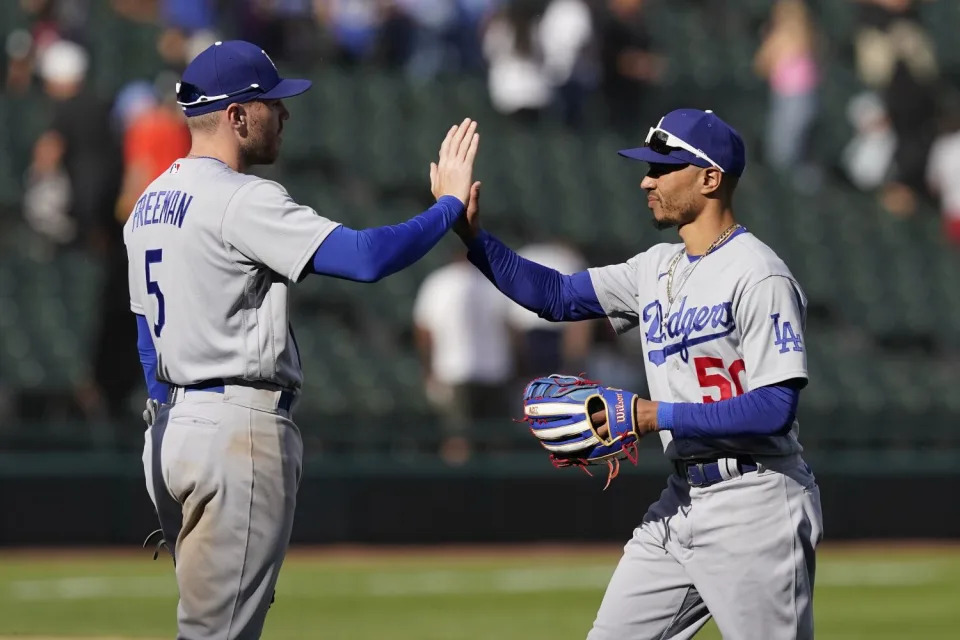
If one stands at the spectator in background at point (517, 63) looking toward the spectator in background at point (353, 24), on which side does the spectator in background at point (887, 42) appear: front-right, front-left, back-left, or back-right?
back-right

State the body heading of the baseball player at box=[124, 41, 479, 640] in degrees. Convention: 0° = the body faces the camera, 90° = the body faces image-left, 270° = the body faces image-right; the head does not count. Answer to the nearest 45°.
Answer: approximately 225°

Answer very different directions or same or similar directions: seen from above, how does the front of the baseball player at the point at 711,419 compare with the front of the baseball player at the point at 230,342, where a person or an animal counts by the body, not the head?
very different directions

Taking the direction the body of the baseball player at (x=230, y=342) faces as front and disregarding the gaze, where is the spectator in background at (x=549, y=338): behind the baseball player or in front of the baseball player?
in front

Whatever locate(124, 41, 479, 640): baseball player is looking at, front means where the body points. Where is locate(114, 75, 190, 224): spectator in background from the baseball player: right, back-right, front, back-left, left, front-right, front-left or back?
front-left

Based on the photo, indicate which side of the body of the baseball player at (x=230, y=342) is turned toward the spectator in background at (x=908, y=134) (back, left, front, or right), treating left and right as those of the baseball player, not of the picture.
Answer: front

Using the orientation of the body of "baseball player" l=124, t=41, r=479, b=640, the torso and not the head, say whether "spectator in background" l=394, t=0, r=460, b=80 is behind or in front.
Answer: in front

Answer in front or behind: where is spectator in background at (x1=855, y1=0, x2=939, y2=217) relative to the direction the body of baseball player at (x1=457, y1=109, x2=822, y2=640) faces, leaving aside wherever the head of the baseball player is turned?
behind

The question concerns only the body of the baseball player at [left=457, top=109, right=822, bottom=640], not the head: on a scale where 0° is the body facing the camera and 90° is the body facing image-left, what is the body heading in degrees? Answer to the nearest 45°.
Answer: approximately 45°

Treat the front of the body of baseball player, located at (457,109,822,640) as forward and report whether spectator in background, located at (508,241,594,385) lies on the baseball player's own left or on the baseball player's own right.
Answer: on the baseball player's own right

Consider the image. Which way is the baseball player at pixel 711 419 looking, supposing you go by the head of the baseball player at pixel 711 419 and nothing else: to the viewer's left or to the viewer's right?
to the viewer's left

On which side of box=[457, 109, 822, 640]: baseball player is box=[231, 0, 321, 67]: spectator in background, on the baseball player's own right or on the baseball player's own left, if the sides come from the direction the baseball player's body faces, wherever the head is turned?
on the baseball player's own right

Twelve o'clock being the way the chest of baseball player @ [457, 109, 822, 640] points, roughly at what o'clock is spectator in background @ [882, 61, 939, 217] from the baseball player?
The spectator in background is roughly at 5 o'clock from the baseball player.
